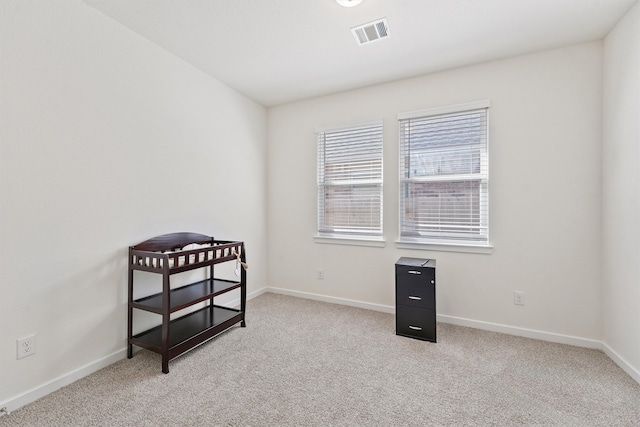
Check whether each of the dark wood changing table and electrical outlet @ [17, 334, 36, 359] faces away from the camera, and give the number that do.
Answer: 0

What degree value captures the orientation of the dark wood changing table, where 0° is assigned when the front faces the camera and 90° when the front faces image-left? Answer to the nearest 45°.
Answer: approximately 315°

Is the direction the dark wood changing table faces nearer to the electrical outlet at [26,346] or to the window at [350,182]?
the window

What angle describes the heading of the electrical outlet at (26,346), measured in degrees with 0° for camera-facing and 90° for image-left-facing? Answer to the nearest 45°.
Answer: approximately 315°

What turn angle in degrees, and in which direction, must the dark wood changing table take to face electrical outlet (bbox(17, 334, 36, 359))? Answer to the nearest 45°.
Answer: approximately 135° to its right

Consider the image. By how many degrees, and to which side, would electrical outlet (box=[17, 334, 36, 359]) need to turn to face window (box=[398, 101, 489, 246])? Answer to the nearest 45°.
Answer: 0° — it already faces it
